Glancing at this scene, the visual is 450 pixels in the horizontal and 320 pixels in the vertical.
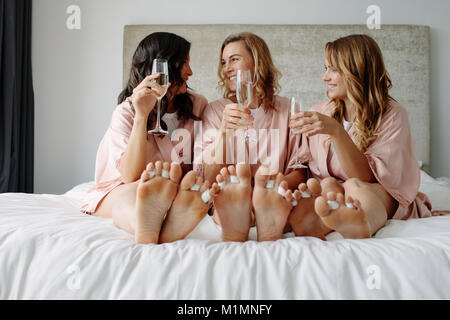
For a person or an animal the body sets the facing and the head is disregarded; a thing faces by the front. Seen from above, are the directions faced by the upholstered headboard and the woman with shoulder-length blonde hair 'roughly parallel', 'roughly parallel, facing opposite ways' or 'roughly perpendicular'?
roughly parallel

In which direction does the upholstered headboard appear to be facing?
toward the camera

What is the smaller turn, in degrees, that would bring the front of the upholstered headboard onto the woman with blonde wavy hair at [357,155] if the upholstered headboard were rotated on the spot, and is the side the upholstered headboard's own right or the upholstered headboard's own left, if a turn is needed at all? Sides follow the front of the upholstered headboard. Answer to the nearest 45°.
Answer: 0° — it already faces them

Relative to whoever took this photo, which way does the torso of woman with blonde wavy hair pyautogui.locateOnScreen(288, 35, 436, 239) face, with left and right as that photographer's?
facing the viewer and to the left of the viewer

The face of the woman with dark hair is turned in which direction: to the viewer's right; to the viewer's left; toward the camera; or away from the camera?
to the viewer's right

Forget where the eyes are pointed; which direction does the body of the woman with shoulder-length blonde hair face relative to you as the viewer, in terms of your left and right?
facing the viewer

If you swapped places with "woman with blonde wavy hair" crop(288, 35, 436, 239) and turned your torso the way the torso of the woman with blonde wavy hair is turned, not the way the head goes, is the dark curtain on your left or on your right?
on your right
